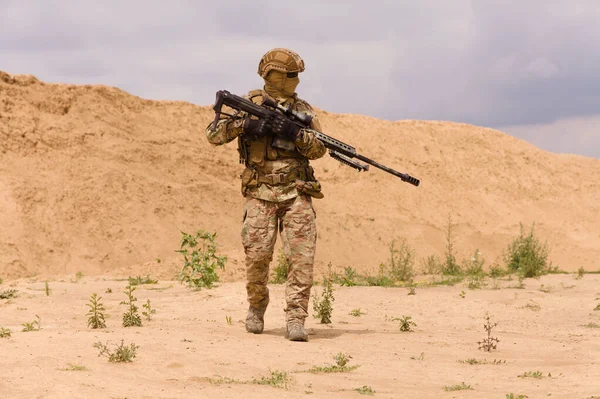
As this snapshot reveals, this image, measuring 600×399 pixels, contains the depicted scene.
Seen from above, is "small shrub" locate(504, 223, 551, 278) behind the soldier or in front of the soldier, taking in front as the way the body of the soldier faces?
behind

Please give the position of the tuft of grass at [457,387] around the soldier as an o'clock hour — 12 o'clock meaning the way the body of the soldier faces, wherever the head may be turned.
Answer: The tuft of grass is roughly at 11 o'clock from the soldier.

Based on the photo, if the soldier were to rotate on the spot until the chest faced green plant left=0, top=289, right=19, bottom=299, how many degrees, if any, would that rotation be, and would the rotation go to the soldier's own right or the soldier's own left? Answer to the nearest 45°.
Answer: approximately 135° to the soldier's own right

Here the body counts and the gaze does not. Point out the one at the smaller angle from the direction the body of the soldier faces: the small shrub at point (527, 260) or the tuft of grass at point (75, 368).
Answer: the tuft of grass

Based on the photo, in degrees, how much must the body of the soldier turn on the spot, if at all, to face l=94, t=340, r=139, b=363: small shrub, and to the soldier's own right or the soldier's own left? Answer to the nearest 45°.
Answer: approximately 45° to the soldier's own right

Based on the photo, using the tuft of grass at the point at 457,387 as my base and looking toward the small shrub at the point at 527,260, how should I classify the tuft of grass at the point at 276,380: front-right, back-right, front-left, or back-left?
back-left

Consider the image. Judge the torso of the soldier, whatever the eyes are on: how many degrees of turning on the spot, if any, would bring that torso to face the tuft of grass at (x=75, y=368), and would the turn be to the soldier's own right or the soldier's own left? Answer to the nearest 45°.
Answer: approximately 45° to the soldier's own right

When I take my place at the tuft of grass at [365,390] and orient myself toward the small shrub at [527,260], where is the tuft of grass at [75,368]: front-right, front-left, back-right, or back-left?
back-left

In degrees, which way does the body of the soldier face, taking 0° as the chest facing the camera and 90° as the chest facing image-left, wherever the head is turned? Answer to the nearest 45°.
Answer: approximately 0°

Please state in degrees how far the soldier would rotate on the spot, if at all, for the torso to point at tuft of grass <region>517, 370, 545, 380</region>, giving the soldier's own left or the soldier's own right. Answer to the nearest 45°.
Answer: approximately 45° to the soldier's own left

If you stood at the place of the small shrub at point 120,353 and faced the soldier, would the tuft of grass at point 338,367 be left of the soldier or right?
right

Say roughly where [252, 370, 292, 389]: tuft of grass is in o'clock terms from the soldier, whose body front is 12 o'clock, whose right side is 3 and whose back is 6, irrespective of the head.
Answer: The tuft of grass is roughly at 12 o'clock from the soldier.

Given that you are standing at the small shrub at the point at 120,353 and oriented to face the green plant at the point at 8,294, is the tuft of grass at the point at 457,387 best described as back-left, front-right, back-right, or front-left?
back-right
